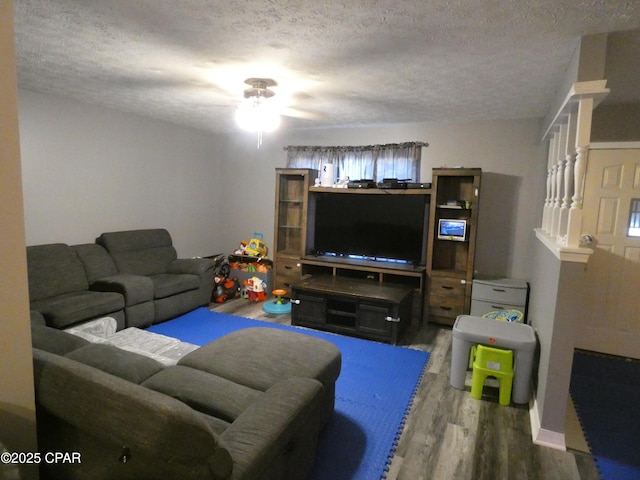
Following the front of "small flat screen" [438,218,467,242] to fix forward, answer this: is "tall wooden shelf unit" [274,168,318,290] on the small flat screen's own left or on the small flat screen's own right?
on the small flat screen's own right

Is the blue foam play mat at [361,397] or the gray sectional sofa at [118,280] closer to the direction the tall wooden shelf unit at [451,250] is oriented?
the blue foam play mat

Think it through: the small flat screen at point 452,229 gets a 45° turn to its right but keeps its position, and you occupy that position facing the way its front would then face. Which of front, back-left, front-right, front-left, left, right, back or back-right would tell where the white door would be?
back-left

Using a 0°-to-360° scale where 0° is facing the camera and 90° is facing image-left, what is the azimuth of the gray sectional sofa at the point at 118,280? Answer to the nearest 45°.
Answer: approximately 315°

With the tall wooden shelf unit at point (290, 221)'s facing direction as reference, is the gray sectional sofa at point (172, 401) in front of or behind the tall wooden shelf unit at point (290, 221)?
in front

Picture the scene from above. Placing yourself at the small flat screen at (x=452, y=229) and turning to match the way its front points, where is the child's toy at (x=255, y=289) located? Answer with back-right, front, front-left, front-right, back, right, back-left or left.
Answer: right

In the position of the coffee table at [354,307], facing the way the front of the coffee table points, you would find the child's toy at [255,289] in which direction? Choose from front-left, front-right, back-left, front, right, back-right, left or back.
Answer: right

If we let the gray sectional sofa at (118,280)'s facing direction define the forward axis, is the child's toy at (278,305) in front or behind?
in front

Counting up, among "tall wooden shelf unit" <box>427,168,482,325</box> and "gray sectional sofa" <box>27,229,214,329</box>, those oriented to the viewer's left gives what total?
0

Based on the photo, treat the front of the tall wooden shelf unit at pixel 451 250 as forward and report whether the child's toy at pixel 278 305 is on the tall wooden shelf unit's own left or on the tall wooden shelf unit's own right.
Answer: on the tall wooden shelf unit's own right

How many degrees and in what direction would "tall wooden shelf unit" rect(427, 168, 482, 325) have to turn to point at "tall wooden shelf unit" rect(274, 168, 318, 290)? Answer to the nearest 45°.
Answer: approximately 90° to its right

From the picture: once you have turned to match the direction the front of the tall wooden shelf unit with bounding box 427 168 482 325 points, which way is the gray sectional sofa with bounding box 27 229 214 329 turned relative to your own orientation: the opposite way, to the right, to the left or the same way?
to the left

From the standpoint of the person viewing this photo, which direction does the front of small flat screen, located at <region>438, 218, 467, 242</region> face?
facing the viewer

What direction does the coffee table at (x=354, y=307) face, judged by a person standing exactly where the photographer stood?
facing the viewer and to the left of the viewer

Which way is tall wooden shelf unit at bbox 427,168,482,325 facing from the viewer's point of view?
toward the camera
